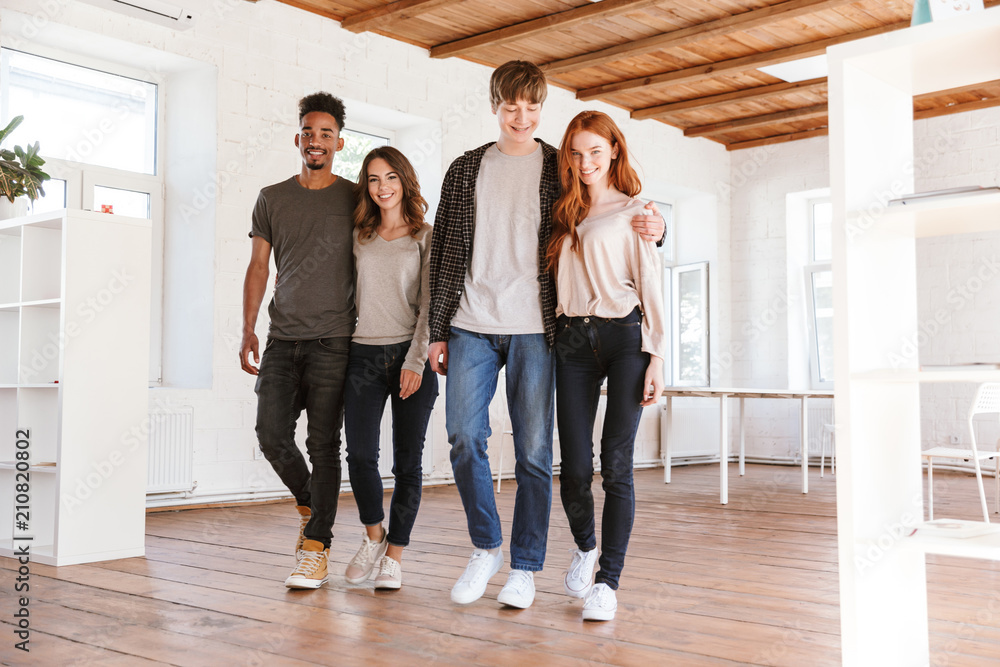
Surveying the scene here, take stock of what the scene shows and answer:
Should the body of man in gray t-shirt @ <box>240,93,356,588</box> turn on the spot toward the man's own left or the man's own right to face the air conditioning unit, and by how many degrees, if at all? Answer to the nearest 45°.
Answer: approximately 180°

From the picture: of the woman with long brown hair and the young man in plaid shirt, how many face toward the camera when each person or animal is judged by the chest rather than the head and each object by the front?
2

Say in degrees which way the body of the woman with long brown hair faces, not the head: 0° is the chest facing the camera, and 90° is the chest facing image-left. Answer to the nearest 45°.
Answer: approximately 0°

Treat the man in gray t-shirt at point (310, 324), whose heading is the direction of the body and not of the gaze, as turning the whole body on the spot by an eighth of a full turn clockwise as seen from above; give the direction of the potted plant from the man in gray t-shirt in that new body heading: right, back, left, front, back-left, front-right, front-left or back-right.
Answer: right

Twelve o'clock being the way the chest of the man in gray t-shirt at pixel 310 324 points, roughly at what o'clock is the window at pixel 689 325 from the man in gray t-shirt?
The window is roughly at 7 o'clock from the man in gray t-shirt.

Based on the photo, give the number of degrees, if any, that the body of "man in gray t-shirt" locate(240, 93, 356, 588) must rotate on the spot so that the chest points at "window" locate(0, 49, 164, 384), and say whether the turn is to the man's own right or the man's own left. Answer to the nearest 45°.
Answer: approximately 135° to the man's own right

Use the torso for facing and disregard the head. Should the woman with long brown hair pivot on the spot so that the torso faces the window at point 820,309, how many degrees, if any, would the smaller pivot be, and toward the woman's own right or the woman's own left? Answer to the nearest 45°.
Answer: approximately 135° to the woman's own left
